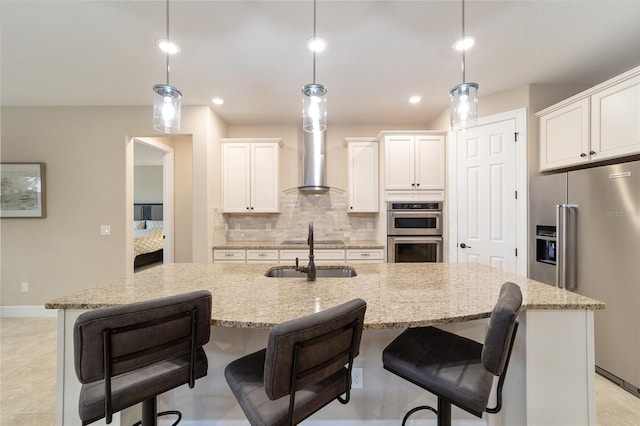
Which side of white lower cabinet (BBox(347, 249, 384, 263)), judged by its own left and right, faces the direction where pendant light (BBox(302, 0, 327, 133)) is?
front

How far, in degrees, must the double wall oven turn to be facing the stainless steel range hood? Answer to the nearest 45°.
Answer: approximately 90° to its right

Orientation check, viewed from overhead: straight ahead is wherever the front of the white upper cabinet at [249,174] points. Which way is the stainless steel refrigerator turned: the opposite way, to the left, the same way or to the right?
to the right

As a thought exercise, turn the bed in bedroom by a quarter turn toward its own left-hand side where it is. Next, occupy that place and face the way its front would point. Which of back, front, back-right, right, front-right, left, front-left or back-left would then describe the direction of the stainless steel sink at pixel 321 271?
right

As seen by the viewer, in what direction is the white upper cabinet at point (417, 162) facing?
toward the camera

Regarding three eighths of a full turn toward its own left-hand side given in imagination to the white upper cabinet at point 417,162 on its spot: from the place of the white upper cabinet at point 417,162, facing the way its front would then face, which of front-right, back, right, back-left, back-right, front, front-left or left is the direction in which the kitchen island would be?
back-right

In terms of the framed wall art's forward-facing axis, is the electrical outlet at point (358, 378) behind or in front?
in front

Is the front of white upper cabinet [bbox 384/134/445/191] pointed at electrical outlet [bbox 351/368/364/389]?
yes

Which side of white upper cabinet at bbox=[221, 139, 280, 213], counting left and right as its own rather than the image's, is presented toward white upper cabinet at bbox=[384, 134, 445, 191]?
left

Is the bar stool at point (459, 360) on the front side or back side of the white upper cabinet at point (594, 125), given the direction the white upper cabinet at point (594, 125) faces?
on the front side

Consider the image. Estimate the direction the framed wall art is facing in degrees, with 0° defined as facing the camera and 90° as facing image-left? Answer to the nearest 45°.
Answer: approximately 0°

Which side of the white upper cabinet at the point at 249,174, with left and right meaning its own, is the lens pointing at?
front

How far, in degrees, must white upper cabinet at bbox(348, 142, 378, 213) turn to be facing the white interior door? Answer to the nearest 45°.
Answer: approximately 45° to its left
